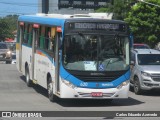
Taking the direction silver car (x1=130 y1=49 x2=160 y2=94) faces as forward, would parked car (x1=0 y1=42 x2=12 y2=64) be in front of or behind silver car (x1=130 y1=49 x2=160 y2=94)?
behind

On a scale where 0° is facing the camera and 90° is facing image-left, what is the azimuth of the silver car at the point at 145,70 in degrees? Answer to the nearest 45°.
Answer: approximately 315°

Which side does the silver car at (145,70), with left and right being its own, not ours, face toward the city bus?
right

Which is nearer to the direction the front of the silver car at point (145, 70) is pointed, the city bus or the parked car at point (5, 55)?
the city bus
